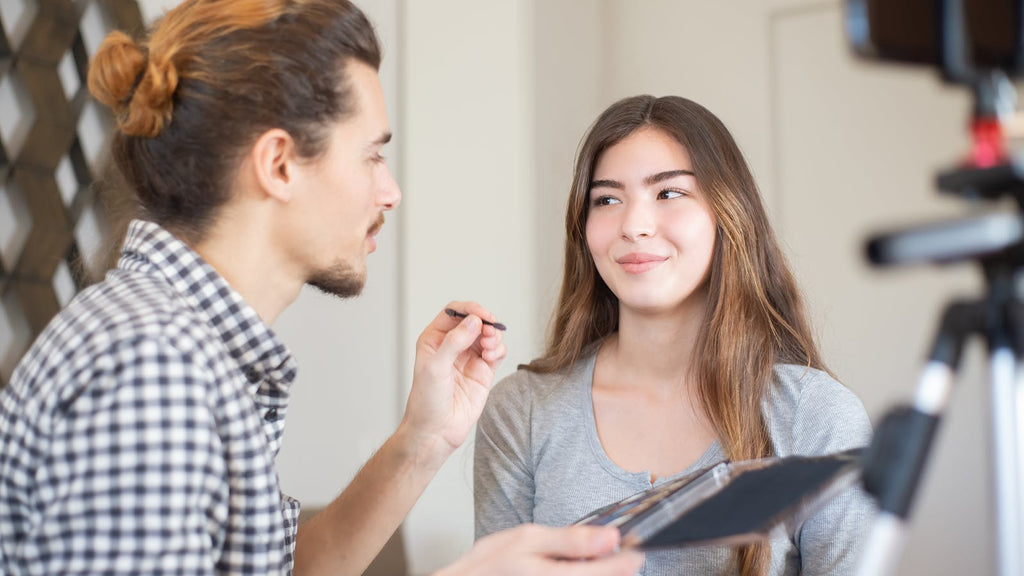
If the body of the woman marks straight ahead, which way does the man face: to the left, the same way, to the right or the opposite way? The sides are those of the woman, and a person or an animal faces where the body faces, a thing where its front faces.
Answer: to the left

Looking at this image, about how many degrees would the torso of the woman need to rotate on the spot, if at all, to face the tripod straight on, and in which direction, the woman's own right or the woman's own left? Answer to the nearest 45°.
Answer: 0° — they already face it

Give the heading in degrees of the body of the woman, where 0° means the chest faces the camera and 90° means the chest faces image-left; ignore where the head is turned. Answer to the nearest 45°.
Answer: approximately 0°

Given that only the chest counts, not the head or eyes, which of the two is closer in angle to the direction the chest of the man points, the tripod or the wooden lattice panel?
the tripod

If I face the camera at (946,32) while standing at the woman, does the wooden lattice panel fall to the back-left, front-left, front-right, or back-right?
back-right

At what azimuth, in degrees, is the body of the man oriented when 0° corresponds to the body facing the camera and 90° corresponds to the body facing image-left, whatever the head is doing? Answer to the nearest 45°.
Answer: approximately 270°

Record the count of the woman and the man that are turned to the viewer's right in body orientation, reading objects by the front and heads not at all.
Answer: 1

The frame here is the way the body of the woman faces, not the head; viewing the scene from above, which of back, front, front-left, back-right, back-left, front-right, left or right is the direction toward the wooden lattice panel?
right

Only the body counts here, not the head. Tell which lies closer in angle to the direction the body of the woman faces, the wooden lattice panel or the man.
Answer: the man
